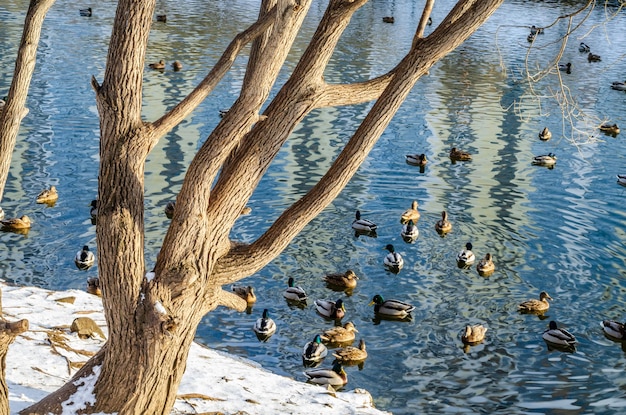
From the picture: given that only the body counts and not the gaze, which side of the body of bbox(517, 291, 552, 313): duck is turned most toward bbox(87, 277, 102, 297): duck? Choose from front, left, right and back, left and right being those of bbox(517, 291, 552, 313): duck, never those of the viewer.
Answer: back

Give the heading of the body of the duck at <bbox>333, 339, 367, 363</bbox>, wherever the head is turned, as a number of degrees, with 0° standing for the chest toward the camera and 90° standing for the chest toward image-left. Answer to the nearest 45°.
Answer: approximately 270°

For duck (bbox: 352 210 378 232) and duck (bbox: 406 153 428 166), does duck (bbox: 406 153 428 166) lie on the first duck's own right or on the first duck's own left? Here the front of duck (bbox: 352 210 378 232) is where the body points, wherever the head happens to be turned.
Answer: on the first duck's own right

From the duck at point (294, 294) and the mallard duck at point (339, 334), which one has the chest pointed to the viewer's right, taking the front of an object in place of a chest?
the mallard duck

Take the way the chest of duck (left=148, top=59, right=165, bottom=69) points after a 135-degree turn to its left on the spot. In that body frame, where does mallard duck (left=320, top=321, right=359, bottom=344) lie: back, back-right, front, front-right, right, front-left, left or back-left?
back-left

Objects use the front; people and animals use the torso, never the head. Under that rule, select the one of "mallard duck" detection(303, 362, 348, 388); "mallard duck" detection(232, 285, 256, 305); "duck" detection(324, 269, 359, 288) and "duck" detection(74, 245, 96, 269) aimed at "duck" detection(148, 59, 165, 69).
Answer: "duck" detection(74, 245, 96, 269)

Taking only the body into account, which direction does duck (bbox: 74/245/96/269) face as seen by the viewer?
away from the camera

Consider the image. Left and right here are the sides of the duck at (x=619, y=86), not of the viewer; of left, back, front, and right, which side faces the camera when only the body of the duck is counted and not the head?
left

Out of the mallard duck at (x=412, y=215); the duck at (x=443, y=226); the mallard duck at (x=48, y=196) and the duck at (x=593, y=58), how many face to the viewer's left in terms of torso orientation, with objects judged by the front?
1

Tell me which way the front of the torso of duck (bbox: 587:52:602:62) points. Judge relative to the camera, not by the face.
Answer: to the viewer's left

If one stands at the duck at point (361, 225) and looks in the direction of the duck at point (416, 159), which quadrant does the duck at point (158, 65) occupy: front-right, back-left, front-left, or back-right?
front-left

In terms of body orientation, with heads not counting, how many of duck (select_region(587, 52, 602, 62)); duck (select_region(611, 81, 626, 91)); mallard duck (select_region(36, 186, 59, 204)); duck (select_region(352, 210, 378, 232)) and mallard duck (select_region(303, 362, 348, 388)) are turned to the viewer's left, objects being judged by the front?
3

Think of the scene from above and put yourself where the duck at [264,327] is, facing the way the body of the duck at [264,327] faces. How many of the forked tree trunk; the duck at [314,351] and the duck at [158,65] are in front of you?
1
